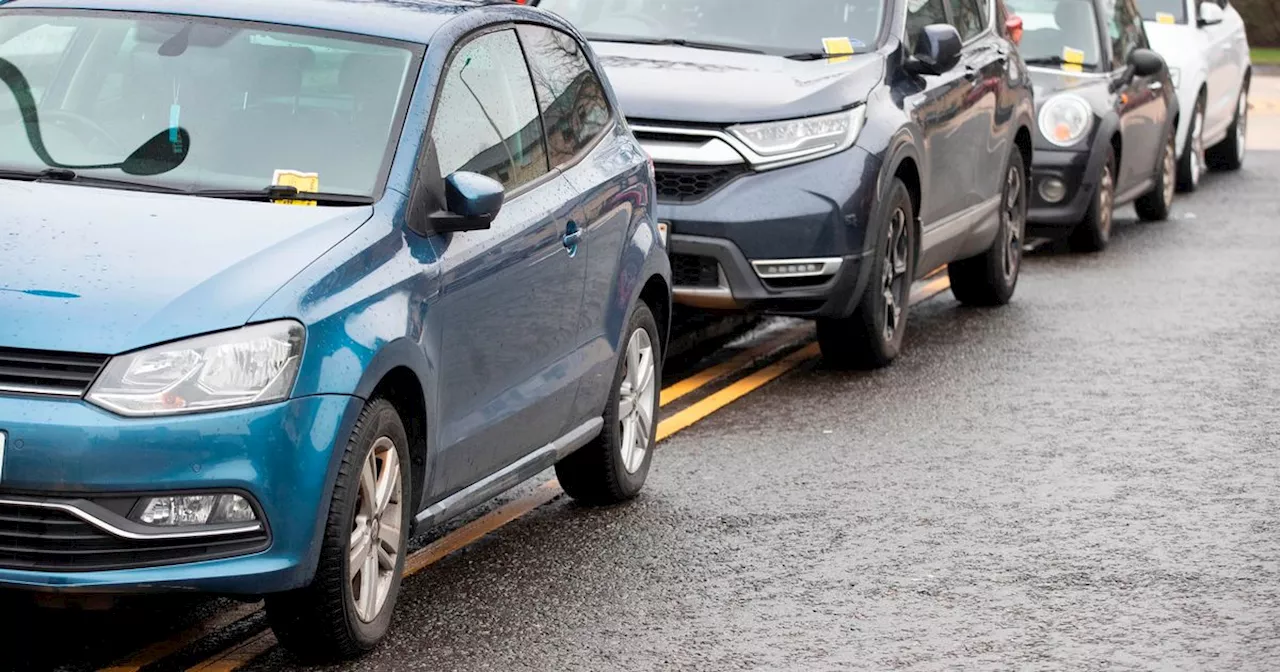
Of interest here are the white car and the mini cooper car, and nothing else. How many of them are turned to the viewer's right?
0

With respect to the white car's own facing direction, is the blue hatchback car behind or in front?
in front

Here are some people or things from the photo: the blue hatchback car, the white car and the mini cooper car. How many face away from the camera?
0

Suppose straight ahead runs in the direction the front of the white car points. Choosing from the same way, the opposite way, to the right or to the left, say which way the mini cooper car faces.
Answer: the same way

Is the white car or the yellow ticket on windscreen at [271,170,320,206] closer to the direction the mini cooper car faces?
the yellow ticket on windscreen

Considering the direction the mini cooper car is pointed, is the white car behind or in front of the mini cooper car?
behind

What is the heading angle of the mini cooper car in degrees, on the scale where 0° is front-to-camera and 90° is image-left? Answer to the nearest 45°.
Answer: approximately 45°

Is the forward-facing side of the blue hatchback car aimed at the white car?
no

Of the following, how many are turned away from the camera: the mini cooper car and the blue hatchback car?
0

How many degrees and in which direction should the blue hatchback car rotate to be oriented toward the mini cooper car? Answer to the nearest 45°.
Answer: approximately 180°
